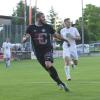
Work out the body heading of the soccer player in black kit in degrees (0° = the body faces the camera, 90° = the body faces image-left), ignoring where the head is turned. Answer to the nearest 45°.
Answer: approximately 0°
